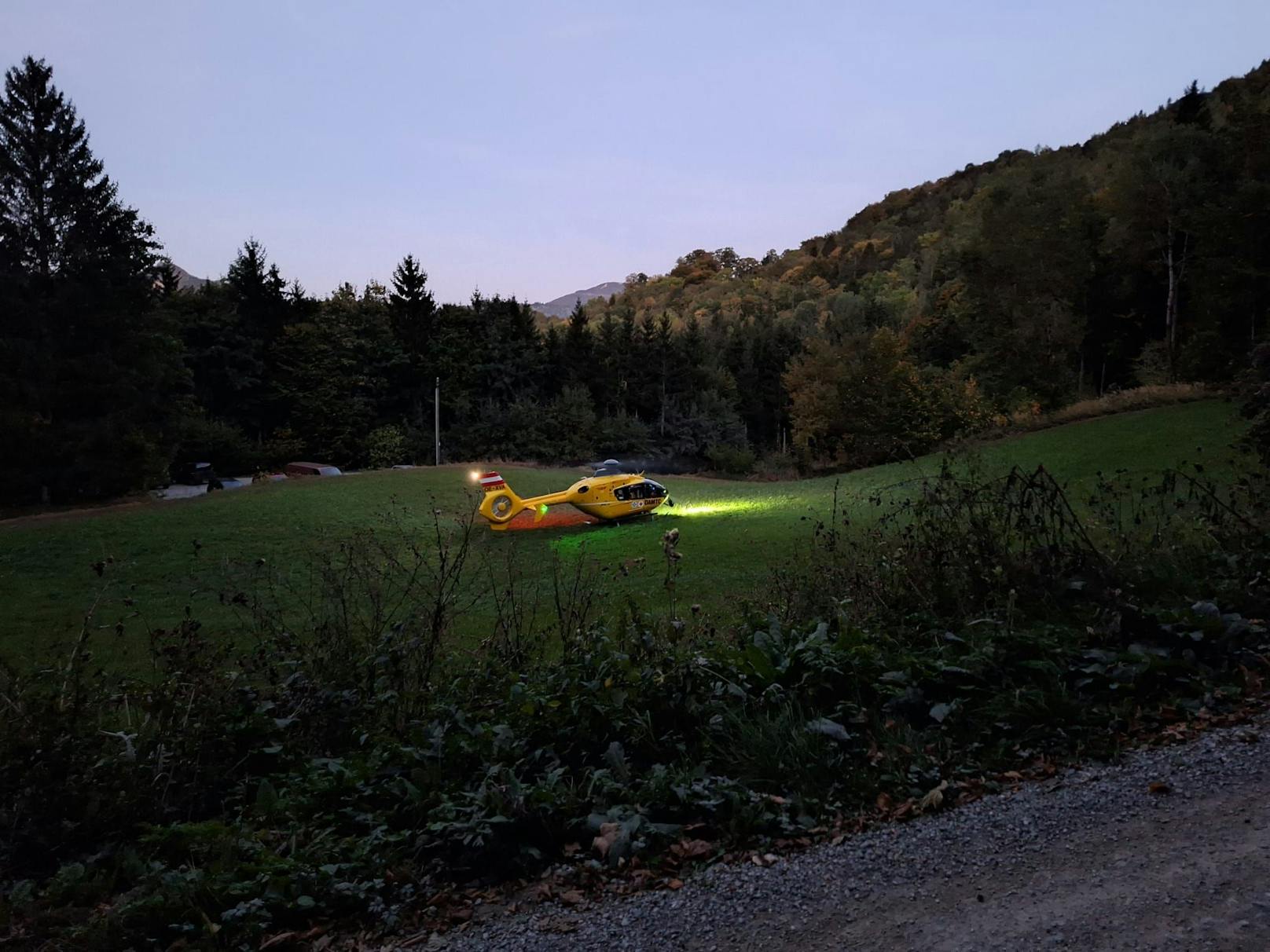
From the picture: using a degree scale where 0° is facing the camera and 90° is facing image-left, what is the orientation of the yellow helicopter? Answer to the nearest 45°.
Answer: approximately 270°

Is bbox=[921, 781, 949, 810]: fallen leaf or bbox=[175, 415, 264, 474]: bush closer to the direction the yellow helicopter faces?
the fallen leaf

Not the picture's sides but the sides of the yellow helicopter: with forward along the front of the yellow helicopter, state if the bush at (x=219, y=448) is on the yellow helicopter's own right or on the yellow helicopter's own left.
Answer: on the yellow helicopter's own left

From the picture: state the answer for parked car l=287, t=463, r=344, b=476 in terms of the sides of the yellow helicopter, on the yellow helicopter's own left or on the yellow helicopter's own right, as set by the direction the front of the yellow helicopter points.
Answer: on the yellow helicopter's own left

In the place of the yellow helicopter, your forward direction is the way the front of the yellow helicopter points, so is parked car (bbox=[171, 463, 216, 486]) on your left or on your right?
on your left

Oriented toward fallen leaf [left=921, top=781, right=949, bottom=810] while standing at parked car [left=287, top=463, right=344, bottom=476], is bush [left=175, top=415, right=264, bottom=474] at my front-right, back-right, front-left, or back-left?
back-right

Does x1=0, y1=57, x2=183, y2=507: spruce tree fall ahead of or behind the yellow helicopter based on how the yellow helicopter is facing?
behind

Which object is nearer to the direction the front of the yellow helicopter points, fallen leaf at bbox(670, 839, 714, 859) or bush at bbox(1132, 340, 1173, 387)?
the bush

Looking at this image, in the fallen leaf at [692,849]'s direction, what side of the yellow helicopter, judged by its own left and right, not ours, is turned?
right

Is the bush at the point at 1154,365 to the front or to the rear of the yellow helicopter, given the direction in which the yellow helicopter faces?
to the front

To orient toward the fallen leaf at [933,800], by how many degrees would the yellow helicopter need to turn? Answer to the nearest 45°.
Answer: approximately 90° to its right
